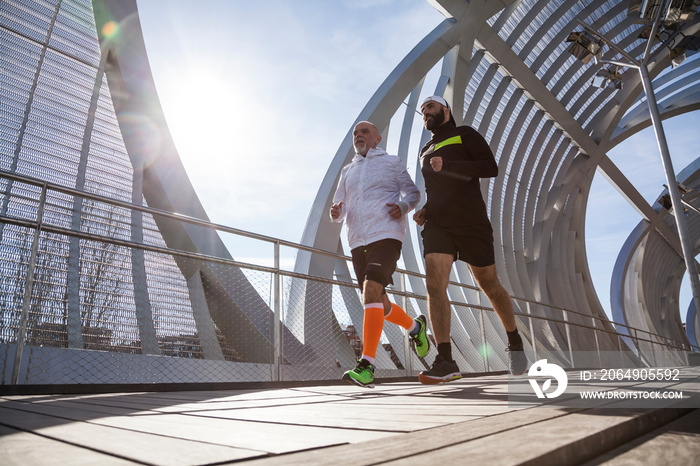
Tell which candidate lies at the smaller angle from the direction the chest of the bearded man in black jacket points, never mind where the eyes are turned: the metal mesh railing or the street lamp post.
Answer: the metal mesh railing

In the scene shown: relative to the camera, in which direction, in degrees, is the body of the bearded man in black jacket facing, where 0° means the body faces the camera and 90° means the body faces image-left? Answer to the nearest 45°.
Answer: approximately 45°

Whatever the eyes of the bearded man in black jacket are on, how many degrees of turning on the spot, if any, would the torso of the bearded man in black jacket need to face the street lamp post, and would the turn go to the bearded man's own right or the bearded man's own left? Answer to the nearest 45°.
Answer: approximately 180°

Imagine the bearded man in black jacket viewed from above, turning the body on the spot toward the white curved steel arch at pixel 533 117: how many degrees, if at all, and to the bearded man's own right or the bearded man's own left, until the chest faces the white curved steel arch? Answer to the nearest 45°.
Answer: approximately 135° to the bearded man's own right
